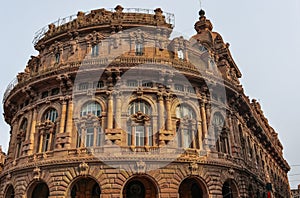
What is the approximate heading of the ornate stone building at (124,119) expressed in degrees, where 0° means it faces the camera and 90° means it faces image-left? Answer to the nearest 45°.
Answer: approximately 0°
